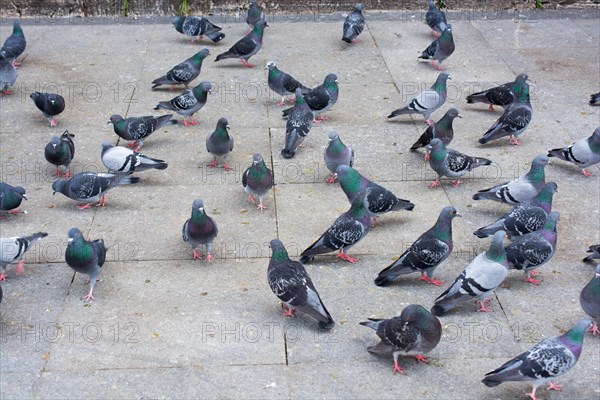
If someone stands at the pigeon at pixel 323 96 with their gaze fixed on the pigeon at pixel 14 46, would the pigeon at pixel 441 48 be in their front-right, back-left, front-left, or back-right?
back-right

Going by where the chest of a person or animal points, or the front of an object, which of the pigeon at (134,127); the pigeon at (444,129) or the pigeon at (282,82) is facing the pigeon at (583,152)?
the pigeon at (444,129)

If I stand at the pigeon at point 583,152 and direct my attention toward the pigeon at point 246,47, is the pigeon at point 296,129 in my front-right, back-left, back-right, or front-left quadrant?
front-left

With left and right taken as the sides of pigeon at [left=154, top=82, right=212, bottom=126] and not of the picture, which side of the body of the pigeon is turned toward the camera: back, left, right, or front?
right

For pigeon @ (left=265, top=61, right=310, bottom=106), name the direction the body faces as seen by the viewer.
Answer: to the viewer's left

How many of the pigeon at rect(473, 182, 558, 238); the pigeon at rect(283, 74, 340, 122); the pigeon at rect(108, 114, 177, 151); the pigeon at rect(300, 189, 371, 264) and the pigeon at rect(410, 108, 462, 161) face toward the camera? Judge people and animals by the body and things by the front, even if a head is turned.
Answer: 0

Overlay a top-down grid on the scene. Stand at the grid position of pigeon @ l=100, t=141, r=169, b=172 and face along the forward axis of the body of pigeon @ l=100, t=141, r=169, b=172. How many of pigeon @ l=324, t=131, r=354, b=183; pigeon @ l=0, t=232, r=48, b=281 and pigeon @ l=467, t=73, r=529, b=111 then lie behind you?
2

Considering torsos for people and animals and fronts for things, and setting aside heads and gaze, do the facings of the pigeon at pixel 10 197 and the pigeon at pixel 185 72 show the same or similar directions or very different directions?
same or similar directions

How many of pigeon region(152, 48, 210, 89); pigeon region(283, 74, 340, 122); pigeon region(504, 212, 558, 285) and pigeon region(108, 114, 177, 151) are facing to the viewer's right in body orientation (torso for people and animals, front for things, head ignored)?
3

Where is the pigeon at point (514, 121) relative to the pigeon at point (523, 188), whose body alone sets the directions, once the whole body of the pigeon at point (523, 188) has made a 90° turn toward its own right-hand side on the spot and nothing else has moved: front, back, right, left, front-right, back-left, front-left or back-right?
back

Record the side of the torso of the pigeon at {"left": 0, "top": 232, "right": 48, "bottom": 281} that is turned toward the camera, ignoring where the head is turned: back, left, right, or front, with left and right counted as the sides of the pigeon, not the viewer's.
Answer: left
